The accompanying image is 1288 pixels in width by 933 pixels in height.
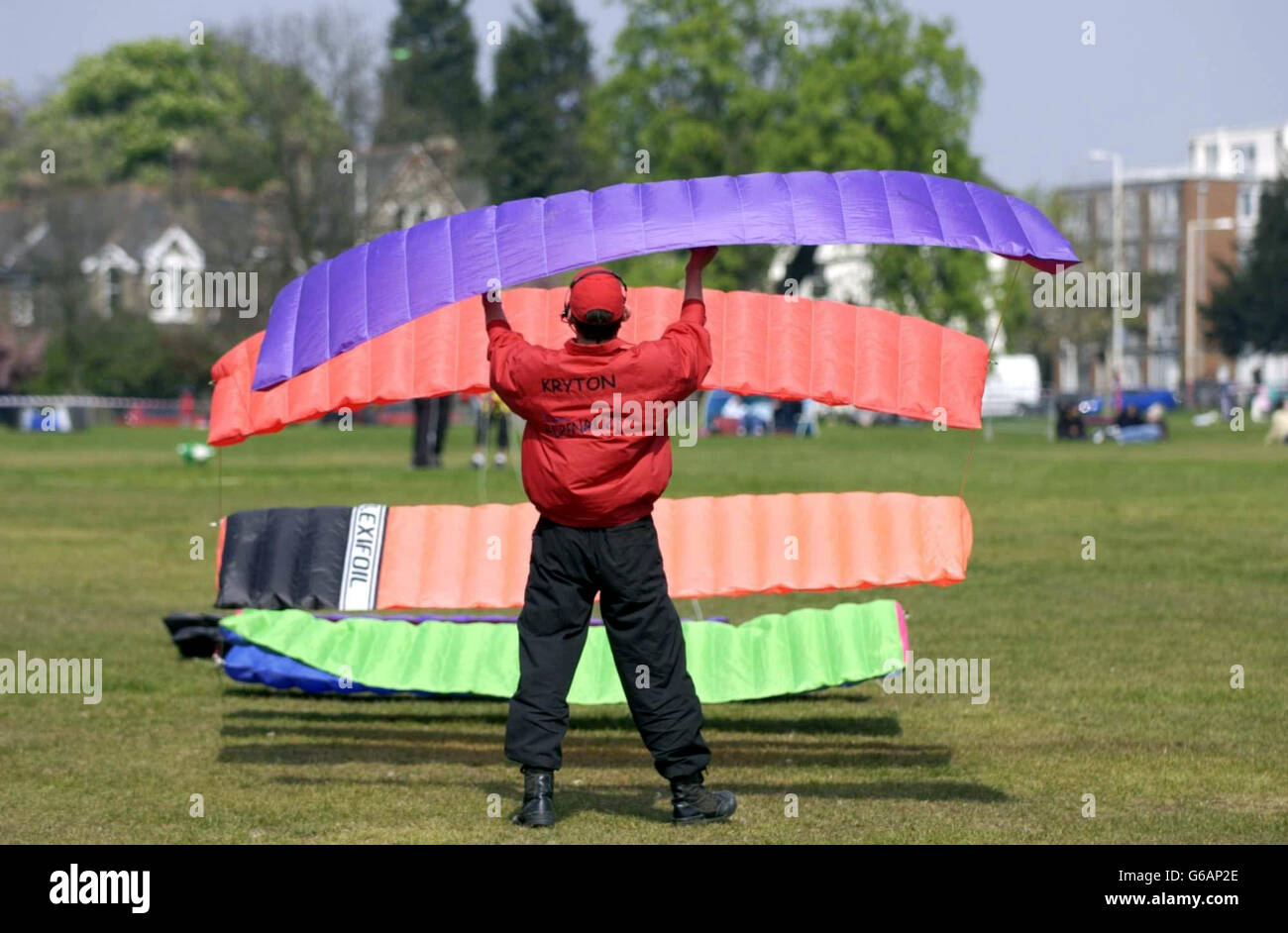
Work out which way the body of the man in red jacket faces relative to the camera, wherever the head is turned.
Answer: away from the camera

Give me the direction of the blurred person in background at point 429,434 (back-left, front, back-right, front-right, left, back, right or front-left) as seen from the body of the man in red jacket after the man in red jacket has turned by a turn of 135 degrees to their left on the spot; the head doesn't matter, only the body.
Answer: back-right

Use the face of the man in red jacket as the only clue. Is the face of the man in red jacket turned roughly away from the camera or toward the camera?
away from the camera
